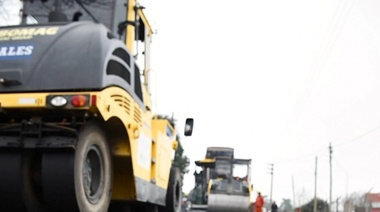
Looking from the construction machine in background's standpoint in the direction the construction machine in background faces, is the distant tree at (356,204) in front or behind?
behind

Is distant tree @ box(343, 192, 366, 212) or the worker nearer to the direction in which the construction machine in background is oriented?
the worker

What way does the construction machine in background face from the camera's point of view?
toward the camera

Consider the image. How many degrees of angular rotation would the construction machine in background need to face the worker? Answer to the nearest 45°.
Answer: approximately 45° to its left
